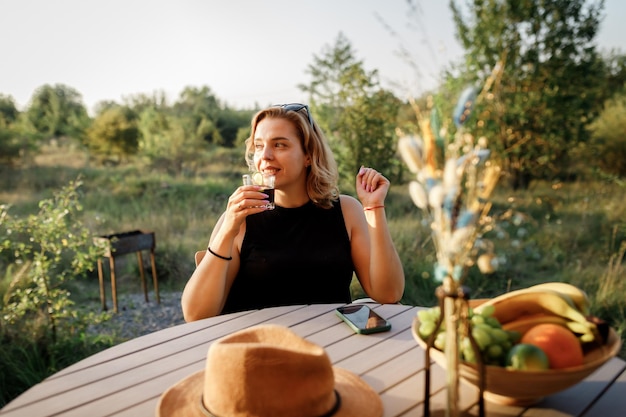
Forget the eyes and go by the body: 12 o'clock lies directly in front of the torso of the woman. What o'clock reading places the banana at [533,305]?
The banana is roughly at 11 o'clock from the woman.

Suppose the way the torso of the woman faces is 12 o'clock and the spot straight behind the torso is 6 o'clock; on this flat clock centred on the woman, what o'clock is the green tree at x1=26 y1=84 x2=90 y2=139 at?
The green tree is roughly at 5 o'clock from the woman.

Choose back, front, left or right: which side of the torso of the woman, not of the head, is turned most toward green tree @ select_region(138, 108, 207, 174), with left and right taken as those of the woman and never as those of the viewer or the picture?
back

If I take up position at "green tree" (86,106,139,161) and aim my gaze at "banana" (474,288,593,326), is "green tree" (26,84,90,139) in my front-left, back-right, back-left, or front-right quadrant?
back-right

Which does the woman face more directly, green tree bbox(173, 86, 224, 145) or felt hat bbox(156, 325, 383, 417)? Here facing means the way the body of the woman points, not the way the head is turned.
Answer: the felt hat

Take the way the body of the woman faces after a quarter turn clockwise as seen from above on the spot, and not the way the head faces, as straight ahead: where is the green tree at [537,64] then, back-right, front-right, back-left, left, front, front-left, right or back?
back-right

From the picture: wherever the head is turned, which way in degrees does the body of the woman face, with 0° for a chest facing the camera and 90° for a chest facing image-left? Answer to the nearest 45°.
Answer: approximately 0°

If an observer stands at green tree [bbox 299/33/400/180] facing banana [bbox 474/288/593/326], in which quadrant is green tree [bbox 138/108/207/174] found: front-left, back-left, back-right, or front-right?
back-right

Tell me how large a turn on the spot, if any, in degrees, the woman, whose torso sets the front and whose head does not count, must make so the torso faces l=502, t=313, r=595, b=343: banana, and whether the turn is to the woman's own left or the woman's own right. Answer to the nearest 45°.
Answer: approximately 45° to the woman's own left
